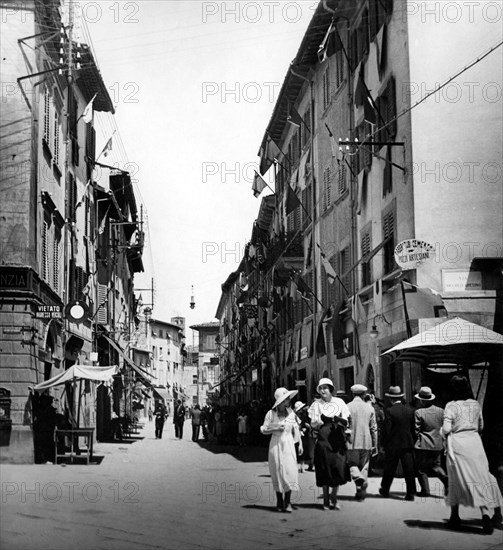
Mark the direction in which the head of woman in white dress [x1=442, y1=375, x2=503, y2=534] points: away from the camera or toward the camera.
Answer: away from the camera

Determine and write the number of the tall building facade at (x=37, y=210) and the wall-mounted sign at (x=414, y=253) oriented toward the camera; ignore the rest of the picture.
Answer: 1

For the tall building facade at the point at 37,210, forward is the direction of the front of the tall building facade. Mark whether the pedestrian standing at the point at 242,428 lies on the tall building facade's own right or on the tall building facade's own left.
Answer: on the tall building facade's own left

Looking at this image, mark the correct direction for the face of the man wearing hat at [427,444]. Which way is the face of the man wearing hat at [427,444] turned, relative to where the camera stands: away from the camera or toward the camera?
away from the camera

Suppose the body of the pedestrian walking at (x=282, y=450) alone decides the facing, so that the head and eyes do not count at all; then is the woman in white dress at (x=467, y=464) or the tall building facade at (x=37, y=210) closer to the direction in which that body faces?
the woman in white dress

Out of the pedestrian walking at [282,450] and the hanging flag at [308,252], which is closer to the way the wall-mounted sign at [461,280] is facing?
the pedestrian walking

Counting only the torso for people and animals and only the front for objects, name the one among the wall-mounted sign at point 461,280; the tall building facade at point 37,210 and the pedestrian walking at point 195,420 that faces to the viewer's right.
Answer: the tall building facade

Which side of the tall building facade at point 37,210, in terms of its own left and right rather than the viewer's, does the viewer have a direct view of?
right
